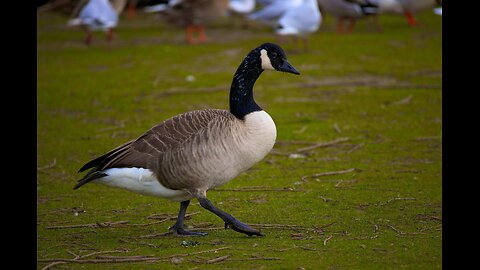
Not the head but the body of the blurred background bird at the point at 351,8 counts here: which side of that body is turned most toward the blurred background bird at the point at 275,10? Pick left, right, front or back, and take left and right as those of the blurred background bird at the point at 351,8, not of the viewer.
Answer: front

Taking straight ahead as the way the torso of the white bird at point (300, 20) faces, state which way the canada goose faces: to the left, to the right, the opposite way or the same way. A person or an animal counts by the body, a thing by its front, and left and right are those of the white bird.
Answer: the same way

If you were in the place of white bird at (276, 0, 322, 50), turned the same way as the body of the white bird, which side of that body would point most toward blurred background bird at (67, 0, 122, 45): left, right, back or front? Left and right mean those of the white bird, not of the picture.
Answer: back

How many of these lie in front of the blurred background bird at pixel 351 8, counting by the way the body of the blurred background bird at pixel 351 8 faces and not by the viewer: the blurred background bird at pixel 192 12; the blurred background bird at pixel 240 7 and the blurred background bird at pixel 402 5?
2

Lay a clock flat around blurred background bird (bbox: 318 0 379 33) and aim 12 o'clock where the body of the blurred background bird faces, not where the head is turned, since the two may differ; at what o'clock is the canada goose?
The canada goose is roughly at 9 o'clock from the blurred background bird.

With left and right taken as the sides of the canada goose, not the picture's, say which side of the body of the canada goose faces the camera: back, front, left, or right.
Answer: right

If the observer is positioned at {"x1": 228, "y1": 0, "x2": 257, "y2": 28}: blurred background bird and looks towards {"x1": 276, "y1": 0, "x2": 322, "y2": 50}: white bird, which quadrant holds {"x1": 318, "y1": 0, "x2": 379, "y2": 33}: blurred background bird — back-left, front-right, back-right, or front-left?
front-left

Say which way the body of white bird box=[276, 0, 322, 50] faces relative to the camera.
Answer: to the viewer's right

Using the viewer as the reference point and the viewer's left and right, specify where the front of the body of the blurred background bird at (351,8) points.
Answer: facing to the left of the viewer

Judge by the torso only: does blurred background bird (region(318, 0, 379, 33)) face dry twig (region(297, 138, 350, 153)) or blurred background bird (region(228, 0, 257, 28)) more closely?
the blurred background bird
